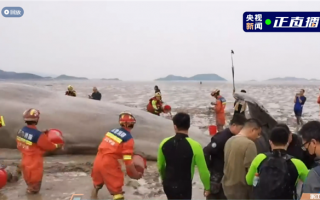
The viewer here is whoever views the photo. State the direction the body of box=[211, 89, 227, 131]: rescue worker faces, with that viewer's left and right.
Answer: facing to the left of the viewer

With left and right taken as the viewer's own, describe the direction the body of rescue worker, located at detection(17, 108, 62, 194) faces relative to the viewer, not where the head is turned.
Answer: facing away from the viewer and to the right of the viewer

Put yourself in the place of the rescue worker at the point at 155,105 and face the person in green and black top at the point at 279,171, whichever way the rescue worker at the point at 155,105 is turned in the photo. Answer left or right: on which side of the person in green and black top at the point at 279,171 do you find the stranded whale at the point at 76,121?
right

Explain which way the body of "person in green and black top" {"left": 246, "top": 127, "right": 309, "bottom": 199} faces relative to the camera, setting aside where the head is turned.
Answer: away from the camera

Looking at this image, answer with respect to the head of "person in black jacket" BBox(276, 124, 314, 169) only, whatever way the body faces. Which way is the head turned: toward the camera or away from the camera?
away from the camera

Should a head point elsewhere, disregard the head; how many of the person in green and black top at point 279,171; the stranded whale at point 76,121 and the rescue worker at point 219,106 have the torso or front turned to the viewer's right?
0

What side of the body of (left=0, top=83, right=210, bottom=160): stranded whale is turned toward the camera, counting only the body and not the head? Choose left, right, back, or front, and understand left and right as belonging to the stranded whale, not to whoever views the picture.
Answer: left

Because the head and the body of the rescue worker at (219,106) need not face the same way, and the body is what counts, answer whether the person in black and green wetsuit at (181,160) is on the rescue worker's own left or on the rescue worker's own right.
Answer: on the rescue worker's own left
